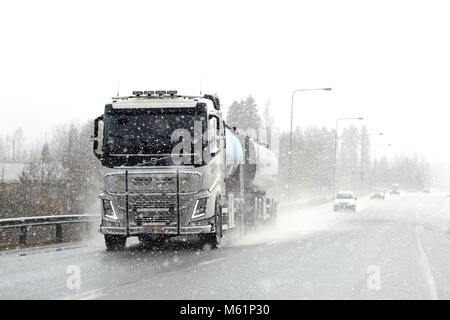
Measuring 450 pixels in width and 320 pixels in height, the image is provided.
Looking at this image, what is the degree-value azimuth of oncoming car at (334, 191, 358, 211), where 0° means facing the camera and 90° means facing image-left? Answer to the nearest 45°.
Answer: approximately 0°

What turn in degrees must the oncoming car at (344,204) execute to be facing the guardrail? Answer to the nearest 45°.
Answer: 0° — it already faces it

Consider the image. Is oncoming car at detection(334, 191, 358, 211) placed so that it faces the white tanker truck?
yes
